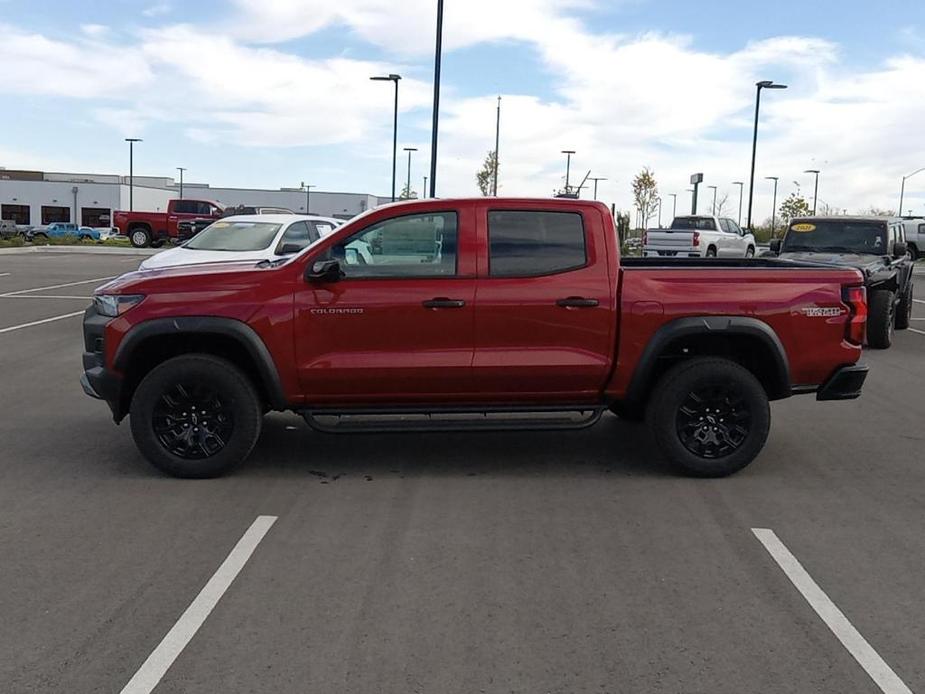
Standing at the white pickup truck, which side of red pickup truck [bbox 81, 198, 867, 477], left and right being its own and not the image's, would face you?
right

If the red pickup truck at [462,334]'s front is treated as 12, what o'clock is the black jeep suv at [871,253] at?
The black jeep suv is roughly at 4 o'clock from the red pickup truck.

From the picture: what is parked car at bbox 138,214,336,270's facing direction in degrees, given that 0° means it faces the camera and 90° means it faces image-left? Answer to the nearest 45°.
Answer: approximately 45°

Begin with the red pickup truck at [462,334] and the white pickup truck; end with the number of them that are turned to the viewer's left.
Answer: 1

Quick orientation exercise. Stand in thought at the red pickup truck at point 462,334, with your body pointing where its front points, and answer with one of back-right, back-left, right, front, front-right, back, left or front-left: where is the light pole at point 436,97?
right

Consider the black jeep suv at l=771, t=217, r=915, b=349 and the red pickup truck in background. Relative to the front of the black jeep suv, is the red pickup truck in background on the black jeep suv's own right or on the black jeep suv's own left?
on the black jeep suv's own right

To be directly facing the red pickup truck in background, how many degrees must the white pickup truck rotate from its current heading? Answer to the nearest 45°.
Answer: approximately 135° to its left

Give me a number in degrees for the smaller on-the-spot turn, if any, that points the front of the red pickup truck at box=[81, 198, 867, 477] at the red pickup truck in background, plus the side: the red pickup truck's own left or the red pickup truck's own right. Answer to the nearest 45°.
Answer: approximately 90° to the red pickup truck's own right

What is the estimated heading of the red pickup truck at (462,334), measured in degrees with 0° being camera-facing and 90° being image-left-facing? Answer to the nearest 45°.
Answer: approximately 90°

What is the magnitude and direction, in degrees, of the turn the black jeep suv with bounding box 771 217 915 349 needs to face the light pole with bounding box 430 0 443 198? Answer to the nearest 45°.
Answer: approximately 90° to its right

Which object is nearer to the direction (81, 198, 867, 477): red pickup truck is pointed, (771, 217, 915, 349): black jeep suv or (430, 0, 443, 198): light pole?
the light pole

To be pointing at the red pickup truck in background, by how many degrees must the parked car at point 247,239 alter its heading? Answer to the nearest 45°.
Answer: approximately 135° to its right

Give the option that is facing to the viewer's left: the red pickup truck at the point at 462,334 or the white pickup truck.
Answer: the red pickup truck

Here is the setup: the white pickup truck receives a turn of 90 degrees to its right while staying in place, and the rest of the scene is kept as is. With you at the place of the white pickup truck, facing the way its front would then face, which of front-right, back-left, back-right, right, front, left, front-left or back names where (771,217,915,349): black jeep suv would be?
front-right

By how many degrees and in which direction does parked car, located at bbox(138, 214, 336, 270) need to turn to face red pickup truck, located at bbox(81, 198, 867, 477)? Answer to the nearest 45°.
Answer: approximately 45° to its left

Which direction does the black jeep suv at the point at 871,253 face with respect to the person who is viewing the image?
facing the viewer and to the left of the viewer

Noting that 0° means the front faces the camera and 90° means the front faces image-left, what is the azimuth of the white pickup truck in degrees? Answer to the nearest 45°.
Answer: approximately 225°

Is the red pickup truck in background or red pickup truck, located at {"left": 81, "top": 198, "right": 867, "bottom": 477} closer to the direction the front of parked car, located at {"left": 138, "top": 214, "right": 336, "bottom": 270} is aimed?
the red pickup truck

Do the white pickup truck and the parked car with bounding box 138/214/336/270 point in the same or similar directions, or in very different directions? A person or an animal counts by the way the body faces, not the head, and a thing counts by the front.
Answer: very different directions
